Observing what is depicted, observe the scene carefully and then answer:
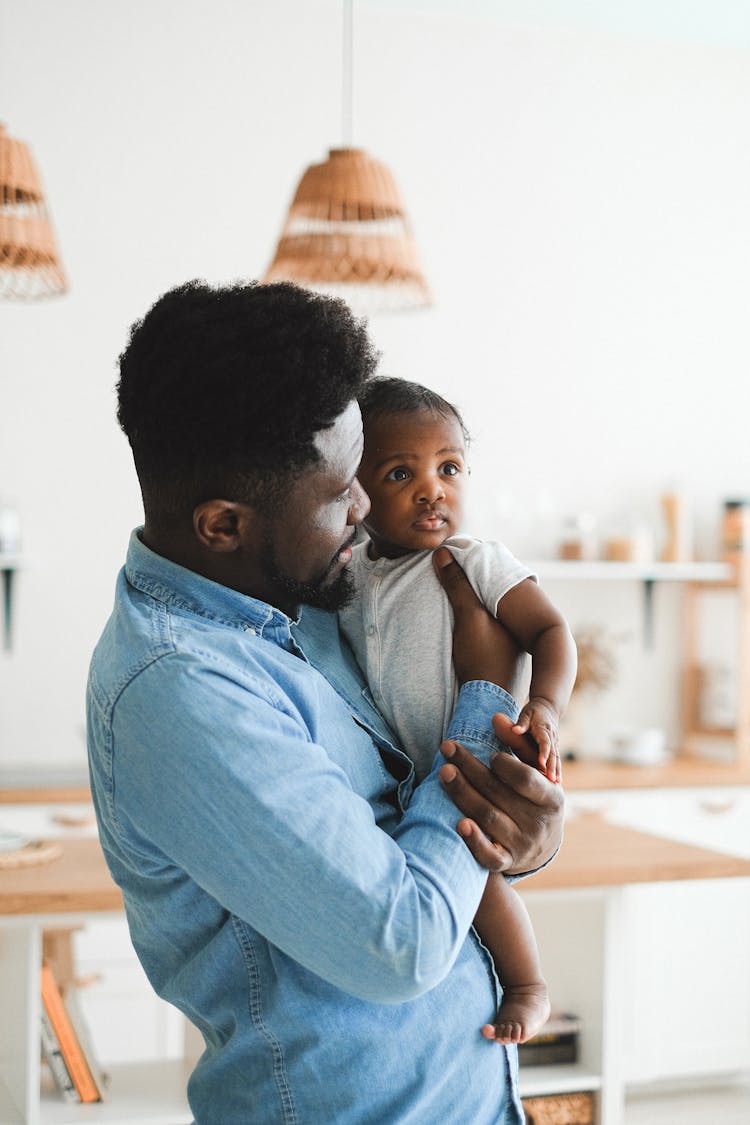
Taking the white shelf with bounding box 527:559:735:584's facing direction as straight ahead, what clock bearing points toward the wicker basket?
The wicker basket is roughly at 12 o'clock from the white shelf.

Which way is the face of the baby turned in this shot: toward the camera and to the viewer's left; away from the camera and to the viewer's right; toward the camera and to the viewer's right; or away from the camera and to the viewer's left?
toward the camera and to the viewer's right

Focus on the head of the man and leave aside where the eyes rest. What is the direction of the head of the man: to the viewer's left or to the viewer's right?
to the viewer's right

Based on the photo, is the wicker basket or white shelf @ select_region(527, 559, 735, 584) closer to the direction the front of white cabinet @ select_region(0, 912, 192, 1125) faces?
the wicker basket

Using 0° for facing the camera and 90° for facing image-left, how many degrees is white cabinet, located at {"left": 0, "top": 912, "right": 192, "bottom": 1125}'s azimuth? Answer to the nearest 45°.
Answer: approximately 0°

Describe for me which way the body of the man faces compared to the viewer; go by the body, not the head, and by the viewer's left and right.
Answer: facing to the right of the viewer

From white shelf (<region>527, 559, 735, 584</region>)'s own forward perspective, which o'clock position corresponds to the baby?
The baby is roughly at 12 o'clock from the white shelf.

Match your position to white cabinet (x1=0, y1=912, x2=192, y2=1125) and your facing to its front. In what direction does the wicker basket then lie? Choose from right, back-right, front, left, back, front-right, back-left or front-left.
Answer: left

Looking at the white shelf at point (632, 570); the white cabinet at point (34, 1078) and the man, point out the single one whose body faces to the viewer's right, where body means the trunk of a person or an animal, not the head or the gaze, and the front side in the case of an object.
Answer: the man

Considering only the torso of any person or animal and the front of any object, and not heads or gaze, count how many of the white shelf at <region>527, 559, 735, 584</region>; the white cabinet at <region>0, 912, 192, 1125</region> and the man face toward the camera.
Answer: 2
